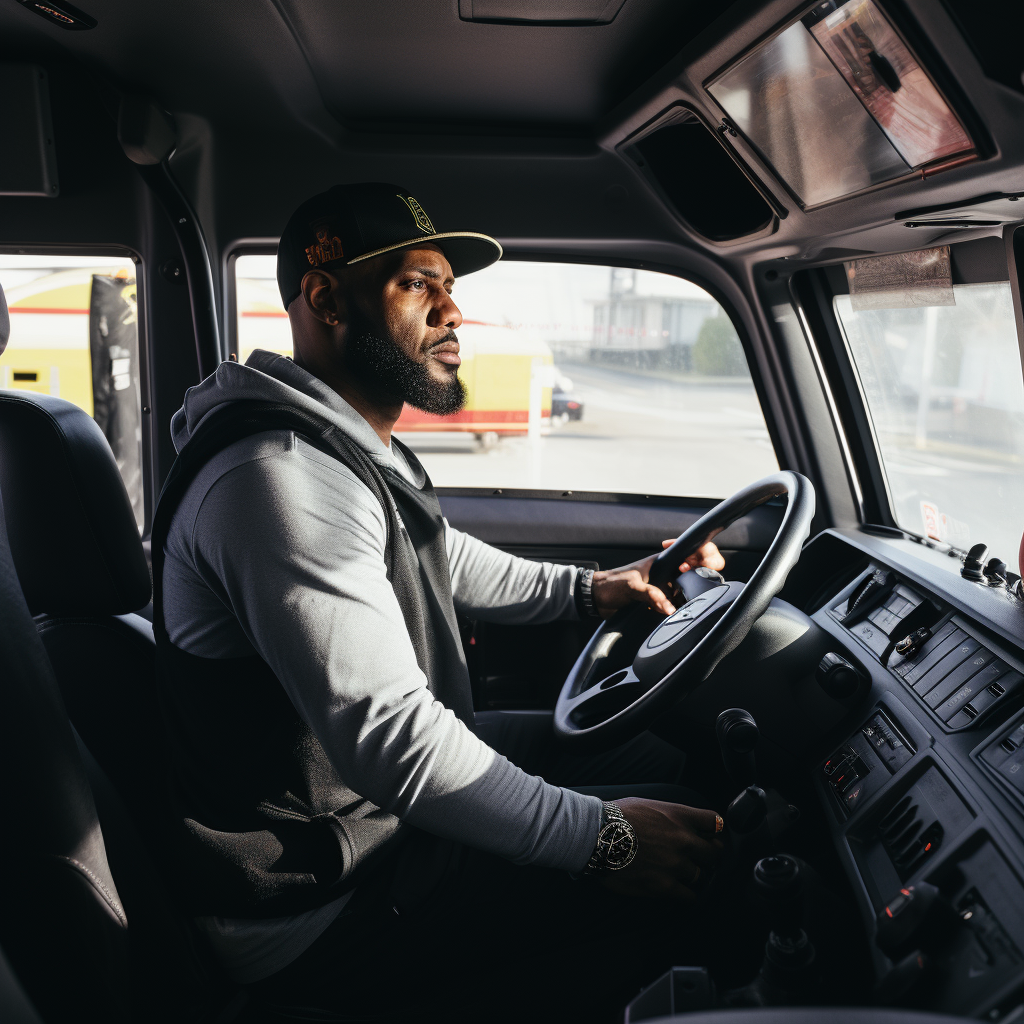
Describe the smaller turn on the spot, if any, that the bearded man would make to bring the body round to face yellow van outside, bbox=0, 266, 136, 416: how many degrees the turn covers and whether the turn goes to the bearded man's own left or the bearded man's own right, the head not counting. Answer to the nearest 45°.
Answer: approximately 135° to the bearded man's own left

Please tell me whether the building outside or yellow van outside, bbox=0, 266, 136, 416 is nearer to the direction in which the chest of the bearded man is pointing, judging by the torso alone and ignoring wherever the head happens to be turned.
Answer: the building outside

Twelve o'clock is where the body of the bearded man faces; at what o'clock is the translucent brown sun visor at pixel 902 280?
The translucent brown sun visor is roughly at 11 o'clock from the bearded man.

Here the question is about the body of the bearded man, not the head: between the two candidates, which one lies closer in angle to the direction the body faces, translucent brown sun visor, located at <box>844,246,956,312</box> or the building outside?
the translucent brown sun visor

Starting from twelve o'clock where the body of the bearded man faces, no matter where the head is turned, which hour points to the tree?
The tree is roughly at 10 o'clock from the bearded man.

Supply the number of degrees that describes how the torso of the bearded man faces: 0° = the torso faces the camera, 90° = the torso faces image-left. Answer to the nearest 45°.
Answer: approximately 270°

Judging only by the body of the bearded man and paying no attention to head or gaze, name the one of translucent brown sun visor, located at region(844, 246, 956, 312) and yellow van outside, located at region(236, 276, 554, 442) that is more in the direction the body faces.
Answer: the translucent brown sun visor

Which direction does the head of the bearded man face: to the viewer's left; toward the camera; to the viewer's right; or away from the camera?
to the viewer's right

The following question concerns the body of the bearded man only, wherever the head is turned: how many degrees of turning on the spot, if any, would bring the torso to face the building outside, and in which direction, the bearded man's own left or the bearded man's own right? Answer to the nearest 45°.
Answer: approximately 45° to the bearded man's own left
